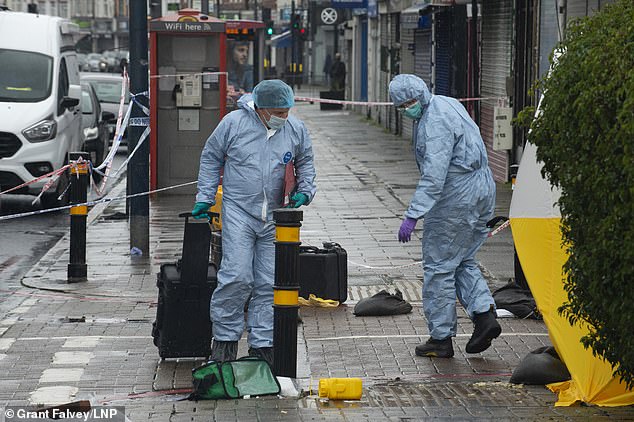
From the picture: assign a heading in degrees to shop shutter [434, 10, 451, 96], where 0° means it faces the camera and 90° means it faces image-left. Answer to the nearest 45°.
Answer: approximately 45°

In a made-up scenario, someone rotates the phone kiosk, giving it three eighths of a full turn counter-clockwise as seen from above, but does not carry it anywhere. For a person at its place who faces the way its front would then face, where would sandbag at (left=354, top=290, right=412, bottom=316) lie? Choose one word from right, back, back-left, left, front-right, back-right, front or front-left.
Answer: back-right

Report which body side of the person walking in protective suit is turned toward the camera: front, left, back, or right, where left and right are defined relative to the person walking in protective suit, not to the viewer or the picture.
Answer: left

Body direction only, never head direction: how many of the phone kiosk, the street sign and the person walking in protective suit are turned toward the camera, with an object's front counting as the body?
2

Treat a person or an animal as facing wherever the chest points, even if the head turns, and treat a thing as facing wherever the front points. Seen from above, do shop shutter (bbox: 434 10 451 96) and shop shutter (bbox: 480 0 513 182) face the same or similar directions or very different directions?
same or similar directions

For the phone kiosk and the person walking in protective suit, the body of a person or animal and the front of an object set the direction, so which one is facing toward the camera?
the phone kiosk

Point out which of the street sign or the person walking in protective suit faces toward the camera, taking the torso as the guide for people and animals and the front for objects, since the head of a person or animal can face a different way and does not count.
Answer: the street sign

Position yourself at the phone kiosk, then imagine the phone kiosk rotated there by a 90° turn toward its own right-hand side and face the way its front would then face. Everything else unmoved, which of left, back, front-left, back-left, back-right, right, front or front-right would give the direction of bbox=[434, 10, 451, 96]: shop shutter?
back-right

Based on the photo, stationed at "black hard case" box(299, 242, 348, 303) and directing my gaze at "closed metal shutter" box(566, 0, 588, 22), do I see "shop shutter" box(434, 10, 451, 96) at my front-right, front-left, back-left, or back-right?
front-left

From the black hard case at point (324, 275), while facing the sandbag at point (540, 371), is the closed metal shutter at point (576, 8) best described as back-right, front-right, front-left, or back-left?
back-left

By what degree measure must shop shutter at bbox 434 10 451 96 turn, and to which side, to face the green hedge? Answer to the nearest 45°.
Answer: approximately 45° to its left

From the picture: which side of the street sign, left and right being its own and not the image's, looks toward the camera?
front

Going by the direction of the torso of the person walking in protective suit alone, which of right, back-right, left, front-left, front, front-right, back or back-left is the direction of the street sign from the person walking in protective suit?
right

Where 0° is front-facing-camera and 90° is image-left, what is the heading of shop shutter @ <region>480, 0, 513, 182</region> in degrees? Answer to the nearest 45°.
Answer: approximately 45°

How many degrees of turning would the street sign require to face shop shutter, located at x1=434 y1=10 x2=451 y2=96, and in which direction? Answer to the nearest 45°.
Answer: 0° — it already faces it

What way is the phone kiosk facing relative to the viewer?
toward the camera

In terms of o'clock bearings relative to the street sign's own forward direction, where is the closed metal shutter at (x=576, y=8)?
The closed metal shutter is roughly at 12 o'clock from the street sign.
